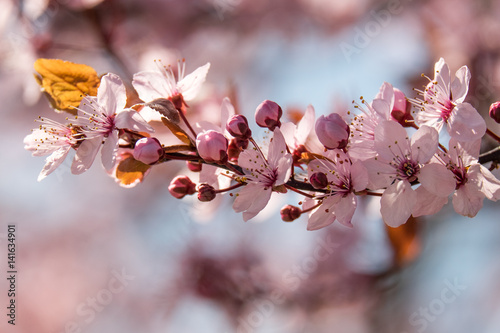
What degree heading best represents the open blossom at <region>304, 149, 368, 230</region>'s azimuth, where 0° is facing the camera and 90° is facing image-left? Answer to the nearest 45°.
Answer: approximately 45°
